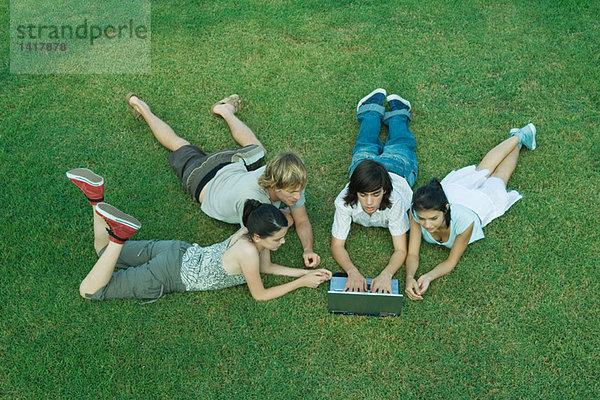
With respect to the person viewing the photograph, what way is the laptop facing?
facing away from the viewer

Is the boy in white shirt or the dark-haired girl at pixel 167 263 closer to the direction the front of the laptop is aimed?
the boy in white shirt

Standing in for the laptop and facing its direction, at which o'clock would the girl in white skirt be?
The girl in white skirt is roughly at 1 o'clock from the laptop.

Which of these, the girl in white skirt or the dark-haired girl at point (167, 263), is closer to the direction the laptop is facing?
the girl in white skirt

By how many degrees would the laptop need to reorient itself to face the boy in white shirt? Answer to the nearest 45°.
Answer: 0° — it already faces them

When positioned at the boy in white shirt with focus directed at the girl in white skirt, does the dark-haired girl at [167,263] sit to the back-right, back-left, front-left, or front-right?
back-right

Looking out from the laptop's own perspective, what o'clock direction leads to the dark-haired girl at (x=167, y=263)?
The dark-haired girl is roughly at 9 o'clock from the laptop.
